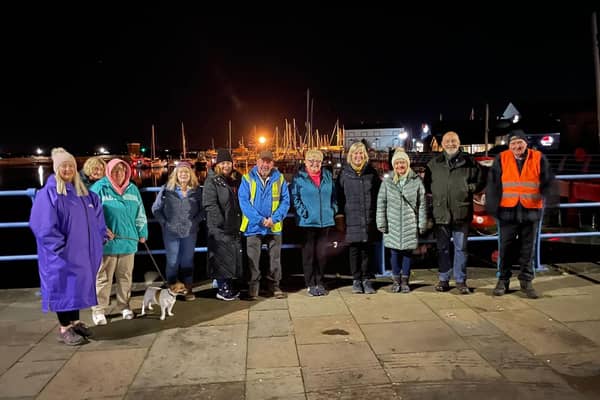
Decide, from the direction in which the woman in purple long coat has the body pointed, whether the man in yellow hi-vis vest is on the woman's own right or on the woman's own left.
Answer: on the woman's own left

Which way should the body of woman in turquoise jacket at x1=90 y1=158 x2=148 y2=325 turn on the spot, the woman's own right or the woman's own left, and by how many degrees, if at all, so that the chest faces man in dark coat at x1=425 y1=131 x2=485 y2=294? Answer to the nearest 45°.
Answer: approximately 90° to the woman's own left

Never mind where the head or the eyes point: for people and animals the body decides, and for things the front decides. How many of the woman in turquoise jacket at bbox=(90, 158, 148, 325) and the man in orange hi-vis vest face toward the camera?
2

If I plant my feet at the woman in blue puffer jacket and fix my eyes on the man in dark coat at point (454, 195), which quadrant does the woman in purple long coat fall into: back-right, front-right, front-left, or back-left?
back-right

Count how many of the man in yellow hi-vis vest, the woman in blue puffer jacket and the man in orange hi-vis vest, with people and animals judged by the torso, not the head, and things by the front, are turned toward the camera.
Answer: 3

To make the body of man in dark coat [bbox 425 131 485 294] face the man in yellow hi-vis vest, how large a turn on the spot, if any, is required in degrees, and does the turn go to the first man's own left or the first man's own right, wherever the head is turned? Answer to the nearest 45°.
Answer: approximately 90° to the first man's own right

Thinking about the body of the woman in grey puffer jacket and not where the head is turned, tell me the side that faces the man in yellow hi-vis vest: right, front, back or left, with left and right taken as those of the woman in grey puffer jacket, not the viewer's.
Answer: right
